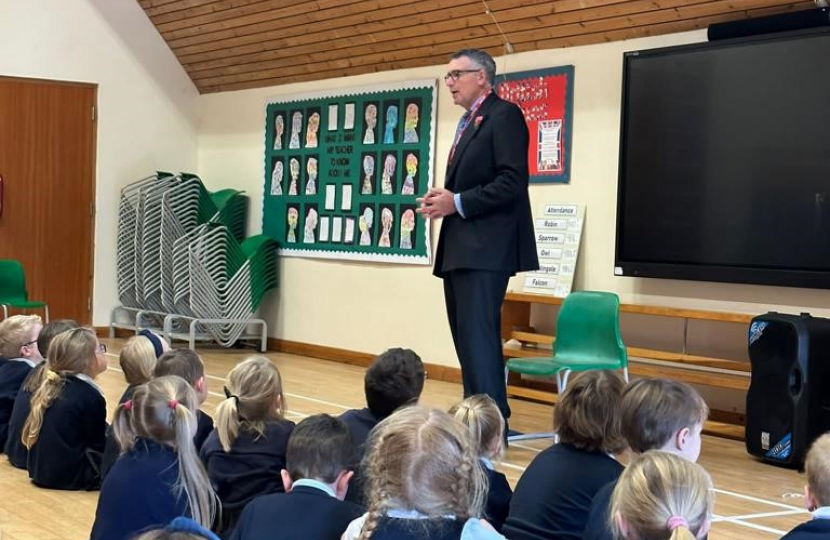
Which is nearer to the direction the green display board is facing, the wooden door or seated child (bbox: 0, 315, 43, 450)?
the seated child

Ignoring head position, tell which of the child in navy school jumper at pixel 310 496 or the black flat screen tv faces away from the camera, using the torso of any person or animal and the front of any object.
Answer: the child in navy school jumper

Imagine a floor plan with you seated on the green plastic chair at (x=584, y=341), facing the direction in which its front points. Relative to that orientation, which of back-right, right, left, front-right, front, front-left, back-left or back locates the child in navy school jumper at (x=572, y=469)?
front-left

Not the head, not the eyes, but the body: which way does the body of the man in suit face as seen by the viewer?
to the viewer's left

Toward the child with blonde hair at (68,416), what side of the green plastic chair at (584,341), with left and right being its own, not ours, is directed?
front

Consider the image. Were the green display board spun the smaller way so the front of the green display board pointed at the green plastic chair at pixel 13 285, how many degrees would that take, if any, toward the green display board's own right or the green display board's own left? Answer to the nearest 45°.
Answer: approximately 45° to the green display board's own right

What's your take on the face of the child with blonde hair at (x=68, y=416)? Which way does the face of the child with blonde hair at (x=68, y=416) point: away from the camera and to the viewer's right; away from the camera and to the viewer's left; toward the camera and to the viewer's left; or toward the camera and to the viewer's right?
away from the camera and to the viewer's right

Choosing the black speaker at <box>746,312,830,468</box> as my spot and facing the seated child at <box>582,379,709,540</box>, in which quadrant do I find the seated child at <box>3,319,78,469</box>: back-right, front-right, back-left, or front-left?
front-right

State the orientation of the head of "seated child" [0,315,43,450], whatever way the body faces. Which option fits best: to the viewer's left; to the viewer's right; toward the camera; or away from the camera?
to the viewer's right

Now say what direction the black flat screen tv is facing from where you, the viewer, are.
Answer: facing the viewer and to the left of the viewer

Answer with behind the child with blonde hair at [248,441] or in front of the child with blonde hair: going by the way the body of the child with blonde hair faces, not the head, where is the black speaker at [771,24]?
in front

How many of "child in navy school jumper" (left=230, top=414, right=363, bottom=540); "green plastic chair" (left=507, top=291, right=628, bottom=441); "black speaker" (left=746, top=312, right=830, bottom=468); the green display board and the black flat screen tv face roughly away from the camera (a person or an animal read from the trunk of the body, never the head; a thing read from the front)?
1

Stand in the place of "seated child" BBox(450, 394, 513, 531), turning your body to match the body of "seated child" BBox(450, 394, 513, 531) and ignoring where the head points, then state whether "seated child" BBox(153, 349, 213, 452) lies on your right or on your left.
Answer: on your left

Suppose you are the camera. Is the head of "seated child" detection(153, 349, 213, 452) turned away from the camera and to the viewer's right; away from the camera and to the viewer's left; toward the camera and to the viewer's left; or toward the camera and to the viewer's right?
away from the camera and to the viewer's right

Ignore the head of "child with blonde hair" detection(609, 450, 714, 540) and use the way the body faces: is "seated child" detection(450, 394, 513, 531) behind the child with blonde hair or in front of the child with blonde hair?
in front

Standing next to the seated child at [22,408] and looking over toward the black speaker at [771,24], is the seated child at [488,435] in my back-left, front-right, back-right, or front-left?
front-right
